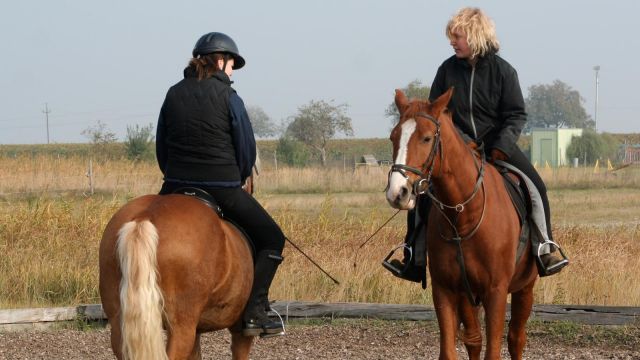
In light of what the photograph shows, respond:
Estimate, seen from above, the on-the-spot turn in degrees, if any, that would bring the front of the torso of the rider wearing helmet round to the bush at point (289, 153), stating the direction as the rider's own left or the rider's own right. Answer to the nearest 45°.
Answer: approximately 45° to the rider's own left

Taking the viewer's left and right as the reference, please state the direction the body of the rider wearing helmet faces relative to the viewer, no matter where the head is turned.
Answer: facing away from the viewer and to the right of the viewer

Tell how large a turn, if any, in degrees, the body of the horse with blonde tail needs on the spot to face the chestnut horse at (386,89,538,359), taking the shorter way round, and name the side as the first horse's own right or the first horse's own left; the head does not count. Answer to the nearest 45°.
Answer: approximately 45° to the first horse's own right

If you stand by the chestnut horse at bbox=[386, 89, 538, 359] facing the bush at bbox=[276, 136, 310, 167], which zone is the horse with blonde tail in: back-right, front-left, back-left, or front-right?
back-left

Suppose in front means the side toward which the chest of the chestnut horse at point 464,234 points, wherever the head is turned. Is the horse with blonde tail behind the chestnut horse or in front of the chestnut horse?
in front

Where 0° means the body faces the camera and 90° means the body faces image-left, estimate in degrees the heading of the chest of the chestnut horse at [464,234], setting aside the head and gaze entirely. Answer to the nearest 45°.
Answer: approximately 45°

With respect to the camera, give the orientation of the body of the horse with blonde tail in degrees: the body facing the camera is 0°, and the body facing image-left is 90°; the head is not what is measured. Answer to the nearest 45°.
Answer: approximately 225°

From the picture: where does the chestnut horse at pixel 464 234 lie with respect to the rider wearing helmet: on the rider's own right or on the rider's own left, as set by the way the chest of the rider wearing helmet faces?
on the rider's own right

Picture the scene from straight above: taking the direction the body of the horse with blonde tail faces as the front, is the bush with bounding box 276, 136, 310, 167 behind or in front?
in front

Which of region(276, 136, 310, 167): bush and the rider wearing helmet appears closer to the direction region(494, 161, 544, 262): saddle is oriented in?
the rider wearing helmet

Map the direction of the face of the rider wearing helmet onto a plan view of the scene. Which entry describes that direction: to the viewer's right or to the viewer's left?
to the viewer's right

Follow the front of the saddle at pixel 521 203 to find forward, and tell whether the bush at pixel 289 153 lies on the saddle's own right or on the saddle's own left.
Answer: on the saddle's own right
